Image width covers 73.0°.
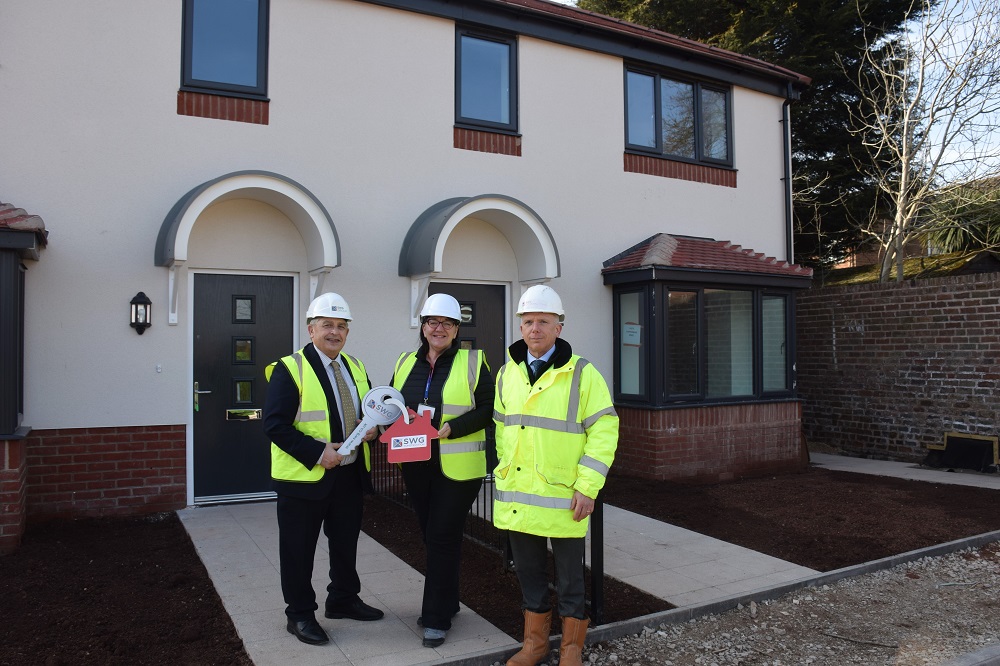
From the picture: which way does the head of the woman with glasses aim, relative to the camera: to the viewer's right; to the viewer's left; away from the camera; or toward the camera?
toward the camera

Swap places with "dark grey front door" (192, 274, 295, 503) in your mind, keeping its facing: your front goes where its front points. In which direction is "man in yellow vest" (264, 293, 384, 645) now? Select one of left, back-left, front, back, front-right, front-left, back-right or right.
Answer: front

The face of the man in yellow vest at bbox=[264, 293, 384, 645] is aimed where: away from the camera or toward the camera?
toward the camera

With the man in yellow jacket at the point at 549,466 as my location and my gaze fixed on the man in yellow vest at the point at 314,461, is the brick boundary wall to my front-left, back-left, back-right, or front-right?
back-right

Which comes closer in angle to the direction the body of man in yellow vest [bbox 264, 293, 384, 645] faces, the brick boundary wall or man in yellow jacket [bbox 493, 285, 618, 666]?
the man in yellow jacket

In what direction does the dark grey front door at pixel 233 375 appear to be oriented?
toward the camera

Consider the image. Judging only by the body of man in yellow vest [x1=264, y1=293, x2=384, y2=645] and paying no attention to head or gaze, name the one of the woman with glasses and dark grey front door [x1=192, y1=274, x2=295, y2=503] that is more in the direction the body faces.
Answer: the woman with glasses

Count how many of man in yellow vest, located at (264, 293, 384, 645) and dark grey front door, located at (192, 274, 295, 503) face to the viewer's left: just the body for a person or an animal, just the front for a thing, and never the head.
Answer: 0

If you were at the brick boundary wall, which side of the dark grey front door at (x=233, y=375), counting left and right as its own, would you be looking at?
left

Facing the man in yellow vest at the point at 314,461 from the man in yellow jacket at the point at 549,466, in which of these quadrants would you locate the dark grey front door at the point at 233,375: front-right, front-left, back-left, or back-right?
front-right

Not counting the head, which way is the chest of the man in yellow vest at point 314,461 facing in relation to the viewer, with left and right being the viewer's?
facing the viewer and to the right of the viewer

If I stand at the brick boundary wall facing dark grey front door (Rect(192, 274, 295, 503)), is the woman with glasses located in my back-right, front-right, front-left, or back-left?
front-left

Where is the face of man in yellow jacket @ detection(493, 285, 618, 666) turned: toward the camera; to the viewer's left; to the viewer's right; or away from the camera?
toward the camera

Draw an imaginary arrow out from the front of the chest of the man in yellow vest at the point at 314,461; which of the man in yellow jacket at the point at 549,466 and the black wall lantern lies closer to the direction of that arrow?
the man in yellow jacket

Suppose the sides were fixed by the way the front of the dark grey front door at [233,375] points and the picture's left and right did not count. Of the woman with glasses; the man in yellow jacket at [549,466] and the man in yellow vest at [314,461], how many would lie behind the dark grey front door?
0
